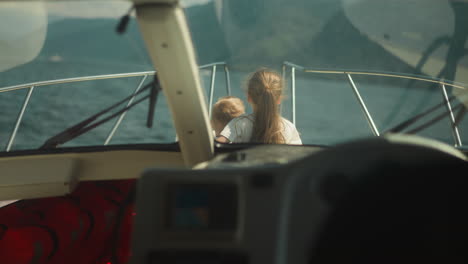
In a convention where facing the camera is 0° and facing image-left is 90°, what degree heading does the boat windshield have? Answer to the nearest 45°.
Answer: approximately 180°

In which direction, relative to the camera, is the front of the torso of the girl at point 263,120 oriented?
away from the camera

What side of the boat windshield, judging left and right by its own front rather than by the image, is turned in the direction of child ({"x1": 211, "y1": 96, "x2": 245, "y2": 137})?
front

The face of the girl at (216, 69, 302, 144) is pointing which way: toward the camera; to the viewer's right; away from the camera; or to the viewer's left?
away from the camera
